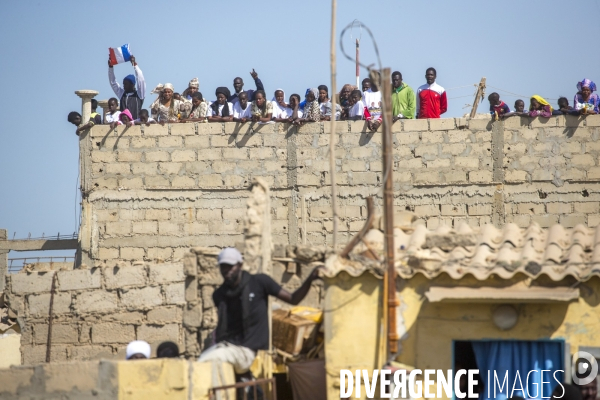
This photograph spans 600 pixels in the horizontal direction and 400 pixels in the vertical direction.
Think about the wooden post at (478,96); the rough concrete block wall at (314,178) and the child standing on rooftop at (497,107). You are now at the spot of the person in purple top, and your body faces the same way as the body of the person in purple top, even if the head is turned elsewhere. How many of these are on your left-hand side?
0

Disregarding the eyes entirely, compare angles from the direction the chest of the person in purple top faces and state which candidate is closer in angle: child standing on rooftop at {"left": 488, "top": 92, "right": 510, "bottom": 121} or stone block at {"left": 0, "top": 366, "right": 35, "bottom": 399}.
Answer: the stone block

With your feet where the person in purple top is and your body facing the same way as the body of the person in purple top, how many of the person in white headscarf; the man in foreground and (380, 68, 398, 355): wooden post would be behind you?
0

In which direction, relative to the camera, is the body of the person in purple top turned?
toward the camera

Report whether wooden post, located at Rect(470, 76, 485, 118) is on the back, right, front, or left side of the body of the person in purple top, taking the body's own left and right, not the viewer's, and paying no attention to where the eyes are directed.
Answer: right

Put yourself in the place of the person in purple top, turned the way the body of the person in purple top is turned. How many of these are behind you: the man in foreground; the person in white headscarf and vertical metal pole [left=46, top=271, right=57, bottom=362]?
0

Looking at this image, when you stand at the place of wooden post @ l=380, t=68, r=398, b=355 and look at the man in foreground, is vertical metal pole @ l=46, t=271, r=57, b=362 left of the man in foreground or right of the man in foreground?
right

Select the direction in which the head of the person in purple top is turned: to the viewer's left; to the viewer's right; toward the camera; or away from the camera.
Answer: toward the camera

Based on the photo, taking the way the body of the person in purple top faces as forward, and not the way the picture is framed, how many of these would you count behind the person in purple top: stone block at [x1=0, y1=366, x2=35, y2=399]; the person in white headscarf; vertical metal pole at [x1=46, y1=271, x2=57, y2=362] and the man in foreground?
0

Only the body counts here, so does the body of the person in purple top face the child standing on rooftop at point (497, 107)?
no

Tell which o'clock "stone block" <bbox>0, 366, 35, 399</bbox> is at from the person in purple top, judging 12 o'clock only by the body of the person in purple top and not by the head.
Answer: The stone block is roughly at 1 o'clock from the person in purple top.

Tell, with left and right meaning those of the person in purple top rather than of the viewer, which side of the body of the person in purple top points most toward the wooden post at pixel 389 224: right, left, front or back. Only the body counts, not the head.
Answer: front
